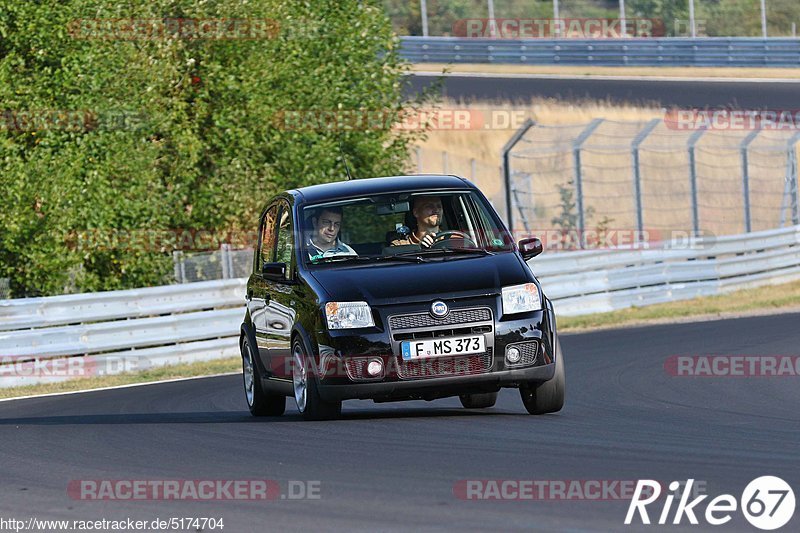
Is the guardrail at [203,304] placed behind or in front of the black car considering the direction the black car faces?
behind

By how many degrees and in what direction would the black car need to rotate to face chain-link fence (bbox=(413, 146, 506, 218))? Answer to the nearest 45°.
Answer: approximately 180°

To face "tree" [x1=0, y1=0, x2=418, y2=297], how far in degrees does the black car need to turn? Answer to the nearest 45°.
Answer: approximately 180°

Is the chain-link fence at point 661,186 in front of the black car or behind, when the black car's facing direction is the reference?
behind

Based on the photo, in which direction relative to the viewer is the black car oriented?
toward the camera
